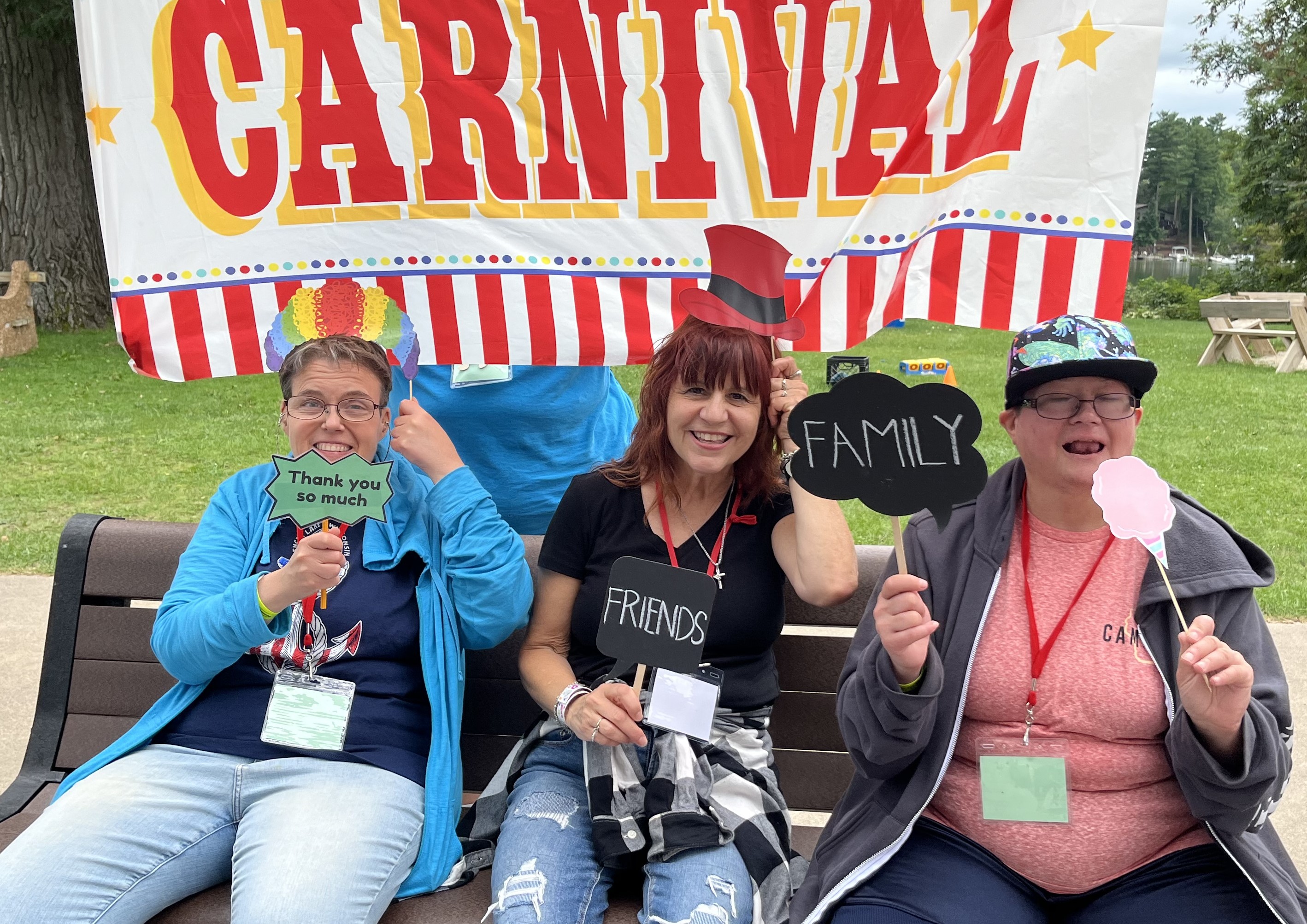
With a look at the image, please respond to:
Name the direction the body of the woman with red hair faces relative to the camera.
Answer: toward the camera

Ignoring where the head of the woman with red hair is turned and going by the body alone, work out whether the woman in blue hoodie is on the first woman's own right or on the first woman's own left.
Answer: on the first woman's own right

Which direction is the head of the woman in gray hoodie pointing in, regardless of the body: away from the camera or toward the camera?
toward the camera

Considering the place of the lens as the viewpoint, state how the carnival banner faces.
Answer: facing the viewer

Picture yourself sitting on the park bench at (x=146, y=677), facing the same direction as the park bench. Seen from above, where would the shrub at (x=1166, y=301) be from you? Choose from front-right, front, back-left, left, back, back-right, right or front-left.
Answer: back-left

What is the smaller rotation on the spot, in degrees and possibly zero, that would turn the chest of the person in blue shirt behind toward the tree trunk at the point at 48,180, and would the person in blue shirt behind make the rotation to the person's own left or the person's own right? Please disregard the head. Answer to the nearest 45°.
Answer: approximately 135° to the person's own right

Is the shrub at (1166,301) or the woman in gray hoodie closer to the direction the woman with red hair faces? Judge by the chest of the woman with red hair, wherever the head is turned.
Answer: the woman in gray hoodie

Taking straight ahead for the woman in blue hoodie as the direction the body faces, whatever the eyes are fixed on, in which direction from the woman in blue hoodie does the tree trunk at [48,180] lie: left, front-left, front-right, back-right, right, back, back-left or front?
back

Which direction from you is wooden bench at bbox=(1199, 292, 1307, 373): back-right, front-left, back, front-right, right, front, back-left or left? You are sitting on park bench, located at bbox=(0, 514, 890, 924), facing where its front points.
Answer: back-left

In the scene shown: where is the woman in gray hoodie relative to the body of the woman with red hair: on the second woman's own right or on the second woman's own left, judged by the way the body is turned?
on the second woman's own left

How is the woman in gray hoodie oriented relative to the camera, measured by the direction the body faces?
toward the camera

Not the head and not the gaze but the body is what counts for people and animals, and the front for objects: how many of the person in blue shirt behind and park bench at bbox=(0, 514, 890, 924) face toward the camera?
2

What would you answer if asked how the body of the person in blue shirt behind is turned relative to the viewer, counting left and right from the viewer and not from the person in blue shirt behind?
facing the viewer
